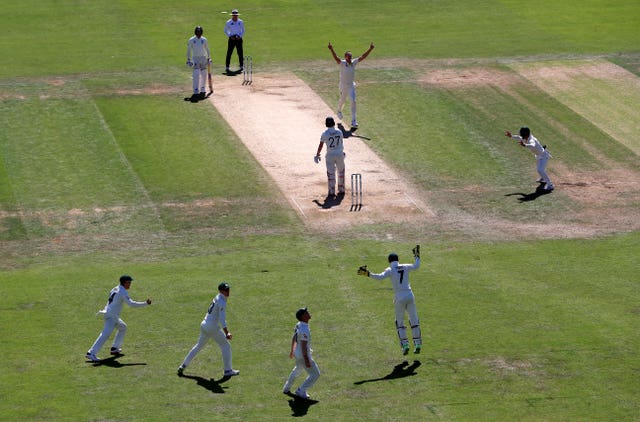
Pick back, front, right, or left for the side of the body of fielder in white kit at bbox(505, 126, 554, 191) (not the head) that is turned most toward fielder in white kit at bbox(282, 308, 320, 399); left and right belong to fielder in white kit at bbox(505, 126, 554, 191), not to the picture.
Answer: left

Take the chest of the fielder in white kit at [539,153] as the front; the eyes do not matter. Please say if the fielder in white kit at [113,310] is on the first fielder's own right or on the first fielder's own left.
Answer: on the first fielder's own left

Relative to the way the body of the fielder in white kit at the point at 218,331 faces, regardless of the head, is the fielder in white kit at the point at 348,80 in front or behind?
in front

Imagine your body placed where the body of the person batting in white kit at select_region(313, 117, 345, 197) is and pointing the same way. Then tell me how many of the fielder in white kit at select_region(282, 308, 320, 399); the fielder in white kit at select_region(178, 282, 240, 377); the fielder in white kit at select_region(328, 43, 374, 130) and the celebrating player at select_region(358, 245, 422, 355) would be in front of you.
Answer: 1

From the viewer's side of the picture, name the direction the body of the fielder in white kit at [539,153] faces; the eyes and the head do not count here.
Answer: to the viewer's left

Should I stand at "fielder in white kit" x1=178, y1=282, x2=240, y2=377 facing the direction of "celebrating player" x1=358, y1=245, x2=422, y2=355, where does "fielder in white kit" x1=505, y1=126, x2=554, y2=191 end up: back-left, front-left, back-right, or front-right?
front-left

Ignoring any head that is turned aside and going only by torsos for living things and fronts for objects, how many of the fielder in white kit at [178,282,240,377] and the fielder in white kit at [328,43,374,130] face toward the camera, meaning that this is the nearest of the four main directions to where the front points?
1

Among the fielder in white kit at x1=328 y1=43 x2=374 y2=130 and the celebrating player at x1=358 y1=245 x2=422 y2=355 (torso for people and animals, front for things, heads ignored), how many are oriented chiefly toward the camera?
1

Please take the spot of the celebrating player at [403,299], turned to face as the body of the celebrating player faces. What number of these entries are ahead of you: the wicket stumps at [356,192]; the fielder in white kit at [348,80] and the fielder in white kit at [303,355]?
2

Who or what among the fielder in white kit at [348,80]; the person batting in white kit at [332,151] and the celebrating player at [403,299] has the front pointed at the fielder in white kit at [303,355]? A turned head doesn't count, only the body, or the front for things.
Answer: the fielder in white kit at [348,80]

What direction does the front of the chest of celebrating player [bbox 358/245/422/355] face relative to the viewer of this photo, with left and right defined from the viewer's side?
facing away from the viewer

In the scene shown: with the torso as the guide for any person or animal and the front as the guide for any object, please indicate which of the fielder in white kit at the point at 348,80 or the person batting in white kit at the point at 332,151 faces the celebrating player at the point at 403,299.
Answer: the fielder in white kit at the point at 348,80

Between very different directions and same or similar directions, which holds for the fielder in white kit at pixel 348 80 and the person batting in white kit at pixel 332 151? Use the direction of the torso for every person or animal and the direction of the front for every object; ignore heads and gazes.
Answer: very different directions

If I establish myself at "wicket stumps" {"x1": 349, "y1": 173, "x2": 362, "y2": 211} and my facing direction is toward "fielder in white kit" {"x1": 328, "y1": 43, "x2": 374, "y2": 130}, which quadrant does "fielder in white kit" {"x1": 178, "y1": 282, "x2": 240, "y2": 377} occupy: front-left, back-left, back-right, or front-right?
back-left

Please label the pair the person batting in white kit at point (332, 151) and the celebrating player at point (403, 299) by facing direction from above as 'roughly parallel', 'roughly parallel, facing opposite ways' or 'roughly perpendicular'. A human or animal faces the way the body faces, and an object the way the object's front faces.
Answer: roughly parallel

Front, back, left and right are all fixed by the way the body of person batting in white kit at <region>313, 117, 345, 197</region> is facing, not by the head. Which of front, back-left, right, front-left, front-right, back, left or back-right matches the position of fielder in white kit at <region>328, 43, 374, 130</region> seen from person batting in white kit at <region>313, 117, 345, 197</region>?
front

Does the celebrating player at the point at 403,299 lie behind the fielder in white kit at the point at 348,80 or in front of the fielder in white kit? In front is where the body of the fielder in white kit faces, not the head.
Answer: in front

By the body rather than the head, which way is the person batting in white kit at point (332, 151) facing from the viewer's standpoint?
away from the camera
